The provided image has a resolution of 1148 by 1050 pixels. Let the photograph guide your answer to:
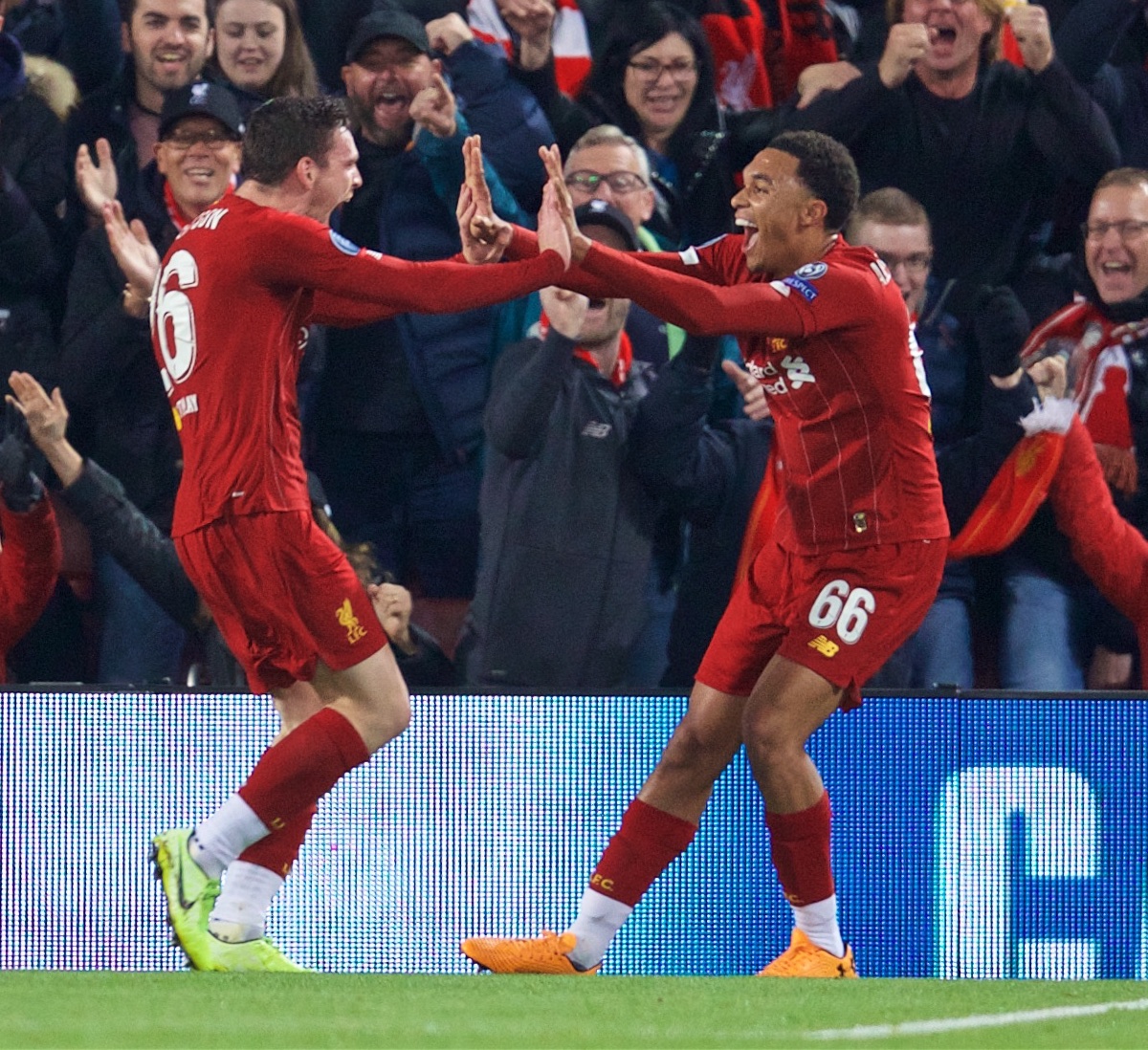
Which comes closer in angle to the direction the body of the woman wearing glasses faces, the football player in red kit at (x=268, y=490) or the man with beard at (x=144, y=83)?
the football player in red kit

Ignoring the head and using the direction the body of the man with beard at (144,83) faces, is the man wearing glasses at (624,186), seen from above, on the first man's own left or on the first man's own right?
on the first man's own left

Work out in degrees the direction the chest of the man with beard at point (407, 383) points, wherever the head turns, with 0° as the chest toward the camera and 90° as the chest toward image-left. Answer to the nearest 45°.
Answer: approximately 0°

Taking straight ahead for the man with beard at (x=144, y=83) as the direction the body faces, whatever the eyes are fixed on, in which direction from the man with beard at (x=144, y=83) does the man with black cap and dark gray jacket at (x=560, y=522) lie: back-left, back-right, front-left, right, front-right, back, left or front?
front-left

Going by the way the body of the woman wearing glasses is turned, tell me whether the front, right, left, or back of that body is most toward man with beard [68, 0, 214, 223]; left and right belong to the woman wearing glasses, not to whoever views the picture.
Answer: right

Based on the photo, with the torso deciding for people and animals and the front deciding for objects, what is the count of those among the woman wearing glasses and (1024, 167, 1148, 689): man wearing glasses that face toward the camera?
2

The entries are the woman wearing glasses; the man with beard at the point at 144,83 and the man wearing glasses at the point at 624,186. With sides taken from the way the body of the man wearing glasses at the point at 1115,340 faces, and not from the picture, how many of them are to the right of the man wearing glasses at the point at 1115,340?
3

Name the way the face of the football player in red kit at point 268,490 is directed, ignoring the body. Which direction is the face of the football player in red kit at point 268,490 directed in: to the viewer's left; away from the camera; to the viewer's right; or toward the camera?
to the viewer's right

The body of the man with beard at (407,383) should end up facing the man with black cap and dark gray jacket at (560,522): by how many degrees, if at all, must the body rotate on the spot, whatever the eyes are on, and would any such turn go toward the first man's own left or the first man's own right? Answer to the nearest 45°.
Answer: approximately 45° to the first man's own left
